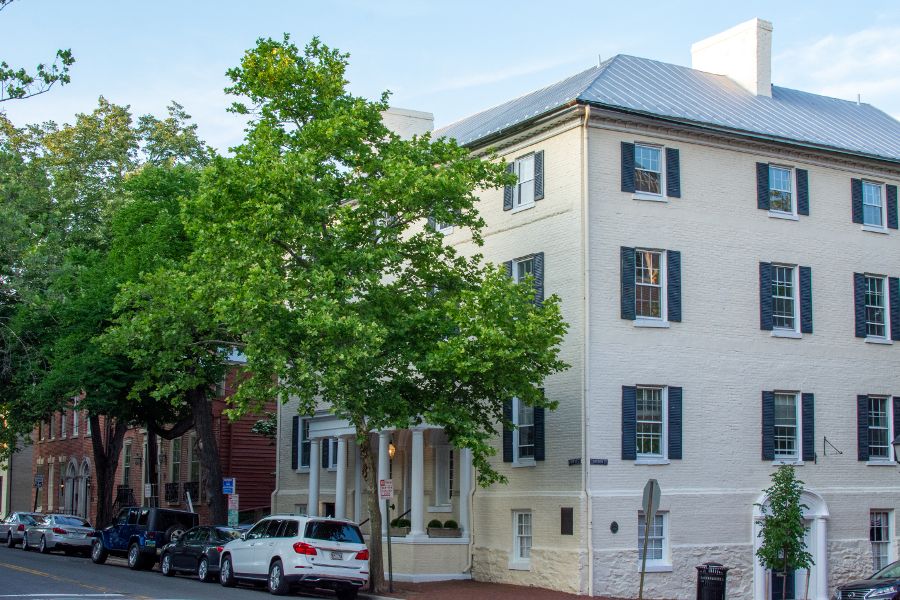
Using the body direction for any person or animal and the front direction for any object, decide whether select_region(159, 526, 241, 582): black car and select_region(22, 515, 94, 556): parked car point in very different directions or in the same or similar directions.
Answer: same or similar directions

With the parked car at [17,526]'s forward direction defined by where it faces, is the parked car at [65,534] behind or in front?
behind

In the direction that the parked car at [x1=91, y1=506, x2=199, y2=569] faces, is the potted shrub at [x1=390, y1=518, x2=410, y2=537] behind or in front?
behind

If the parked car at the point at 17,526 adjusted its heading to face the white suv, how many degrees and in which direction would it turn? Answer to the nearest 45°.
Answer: approximately 135° to its left

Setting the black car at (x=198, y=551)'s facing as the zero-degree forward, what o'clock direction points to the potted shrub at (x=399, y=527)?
The potted shrub is roughly at 4 o'clock from the black car.

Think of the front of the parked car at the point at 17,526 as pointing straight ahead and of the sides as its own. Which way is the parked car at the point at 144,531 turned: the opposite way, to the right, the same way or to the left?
the same way

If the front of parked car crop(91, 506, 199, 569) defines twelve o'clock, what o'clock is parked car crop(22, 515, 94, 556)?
parked car crop(22, 515, 94, 556) is roughly at 1 o'clock from parked car crop(91, 506, 199, 569).

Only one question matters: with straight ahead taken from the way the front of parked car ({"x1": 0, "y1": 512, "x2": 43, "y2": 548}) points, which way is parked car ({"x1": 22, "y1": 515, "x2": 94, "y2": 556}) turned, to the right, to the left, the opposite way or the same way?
the same way

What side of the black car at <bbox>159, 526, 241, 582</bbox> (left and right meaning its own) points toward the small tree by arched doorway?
back

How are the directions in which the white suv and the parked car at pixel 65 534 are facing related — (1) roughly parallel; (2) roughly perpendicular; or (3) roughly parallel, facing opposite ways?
roughly parallel

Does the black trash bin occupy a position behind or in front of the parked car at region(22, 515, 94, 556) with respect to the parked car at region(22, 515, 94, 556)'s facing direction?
behind

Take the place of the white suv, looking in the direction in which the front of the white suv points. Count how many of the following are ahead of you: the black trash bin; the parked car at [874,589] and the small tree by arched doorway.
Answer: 0

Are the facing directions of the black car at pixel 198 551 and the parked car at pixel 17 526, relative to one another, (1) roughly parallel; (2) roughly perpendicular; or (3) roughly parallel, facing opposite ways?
roughly parallel

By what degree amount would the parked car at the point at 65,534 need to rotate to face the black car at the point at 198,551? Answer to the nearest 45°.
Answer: approximately 135° to its left

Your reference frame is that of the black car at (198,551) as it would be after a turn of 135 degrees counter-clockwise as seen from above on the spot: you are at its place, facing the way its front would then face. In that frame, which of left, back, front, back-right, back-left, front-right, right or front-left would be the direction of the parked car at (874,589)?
front-left

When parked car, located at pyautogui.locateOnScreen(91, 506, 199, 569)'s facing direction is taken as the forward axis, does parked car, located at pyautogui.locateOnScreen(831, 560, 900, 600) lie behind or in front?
behind

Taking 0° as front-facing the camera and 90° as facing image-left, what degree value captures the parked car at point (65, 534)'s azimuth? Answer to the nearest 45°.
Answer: approximately 135°

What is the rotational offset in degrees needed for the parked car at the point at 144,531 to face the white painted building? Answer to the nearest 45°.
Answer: approximately 180°

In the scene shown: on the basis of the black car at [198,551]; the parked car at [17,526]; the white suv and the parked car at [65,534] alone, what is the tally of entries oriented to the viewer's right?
0

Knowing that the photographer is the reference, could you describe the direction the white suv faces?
facing away from the viewer and to the left of the viewer
